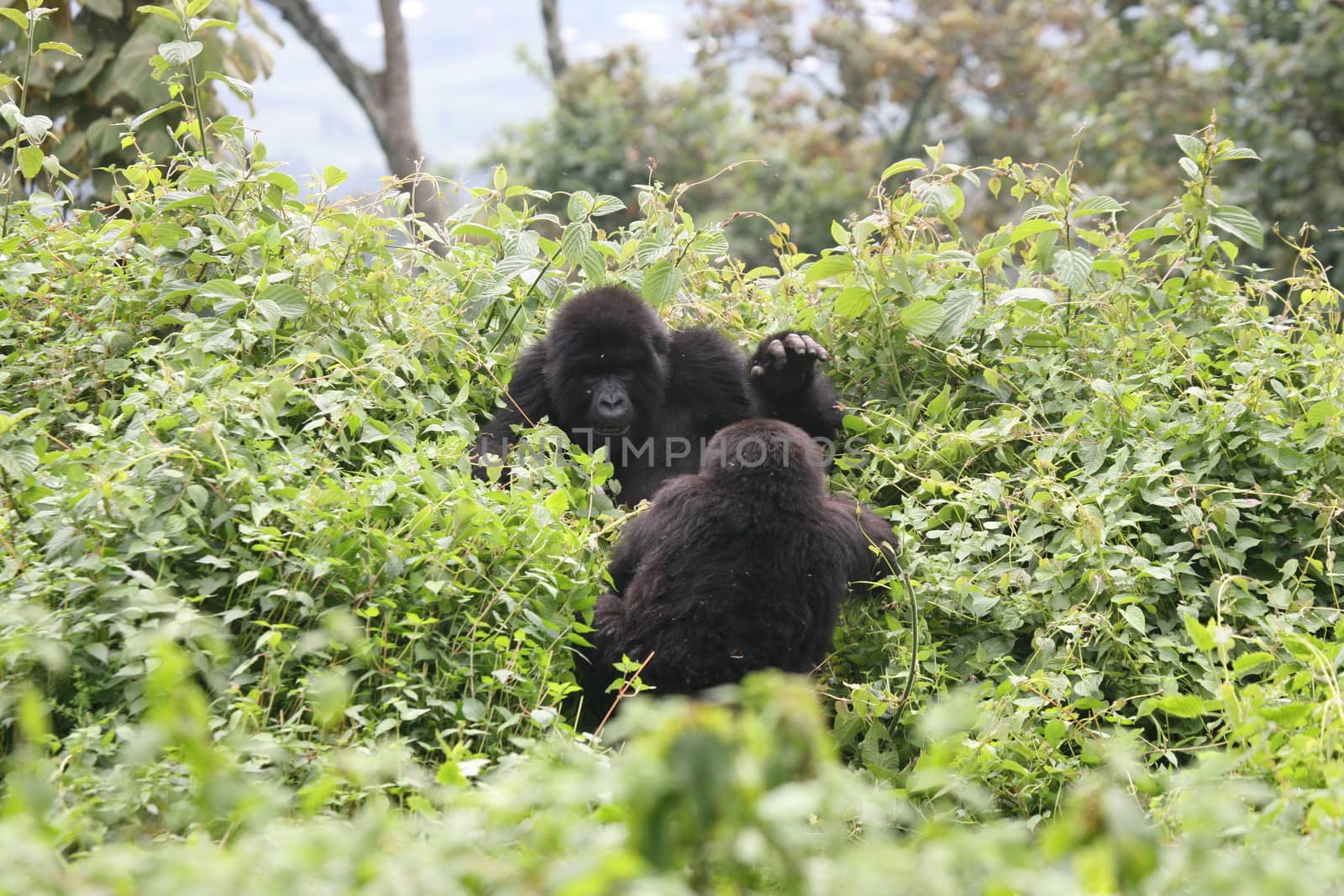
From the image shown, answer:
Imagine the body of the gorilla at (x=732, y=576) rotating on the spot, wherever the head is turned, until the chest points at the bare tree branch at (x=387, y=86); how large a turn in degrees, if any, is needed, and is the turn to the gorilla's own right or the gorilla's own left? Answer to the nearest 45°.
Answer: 0° — it already faces it

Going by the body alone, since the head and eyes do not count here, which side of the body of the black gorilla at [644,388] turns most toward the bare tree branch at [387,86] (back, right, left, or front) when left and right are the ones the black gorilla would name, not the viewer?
back

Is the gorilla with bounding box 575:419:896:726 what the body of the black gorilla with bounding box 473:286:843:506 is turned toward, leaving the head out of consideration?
yes

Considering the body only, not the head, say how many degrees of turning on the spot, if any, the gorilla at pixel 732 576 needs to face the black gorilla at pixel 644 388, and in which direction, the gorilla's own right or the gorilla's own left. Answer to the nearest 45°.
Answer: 0° — it already faces it

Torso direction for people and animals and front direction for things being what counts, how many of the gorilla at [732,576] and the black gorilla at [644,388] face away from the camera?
1

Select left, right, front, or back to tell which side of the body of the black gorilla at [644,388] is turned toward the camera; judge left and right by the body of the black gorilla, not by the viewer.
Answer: front

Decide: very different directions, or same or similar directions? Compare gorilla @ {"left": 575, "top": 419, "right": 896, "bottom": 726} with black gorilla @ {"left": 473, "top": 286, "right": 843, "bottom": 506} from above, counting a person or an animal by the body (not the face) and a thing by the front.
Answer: very different directions

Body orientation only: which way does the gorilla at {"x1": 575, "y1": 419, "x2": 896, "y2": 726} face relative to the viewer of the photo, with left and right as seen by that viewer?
facing away from the viewer

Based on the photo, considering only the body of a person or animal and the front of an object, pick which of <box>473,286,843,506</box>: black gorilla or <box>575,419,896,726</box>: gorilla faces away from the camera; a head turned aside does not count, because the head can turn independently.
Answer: the gorilla
